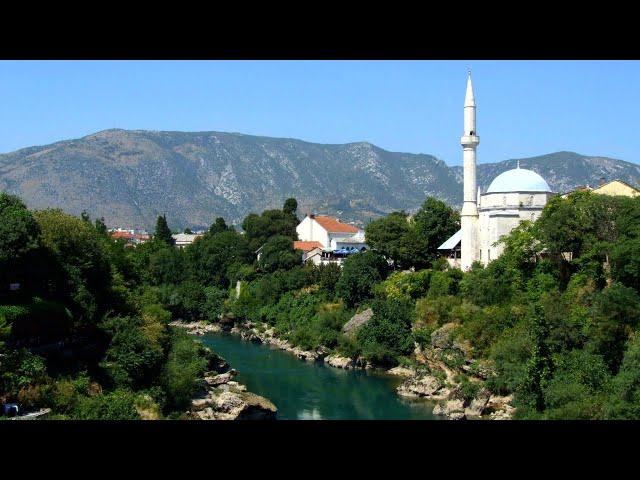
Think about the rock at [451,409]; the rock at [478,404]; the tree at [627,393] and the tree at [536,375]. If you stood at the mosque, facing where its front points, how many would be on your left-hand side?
4

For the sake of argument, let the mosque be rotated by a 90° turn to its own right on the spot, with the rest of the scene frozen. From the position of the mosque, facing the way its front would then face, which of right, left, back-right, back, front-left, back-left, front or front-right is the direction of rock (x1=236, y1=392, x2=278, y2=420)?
back-left

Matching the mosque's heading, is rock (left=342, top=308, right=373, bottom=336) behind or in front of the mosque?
in front

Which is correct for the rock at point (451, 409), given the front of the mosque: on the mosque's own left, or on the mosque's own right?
on the mosque's own left

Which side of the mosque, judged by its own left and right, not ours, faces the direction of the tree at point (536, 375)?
left

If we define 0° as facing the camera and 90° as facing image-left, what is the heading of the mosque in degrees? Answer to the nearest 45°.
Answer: approximately 90°

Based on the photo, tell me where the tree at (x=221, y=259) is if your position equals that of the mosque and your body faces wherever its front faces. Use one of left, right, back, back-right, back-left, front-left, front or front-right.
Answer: front-right

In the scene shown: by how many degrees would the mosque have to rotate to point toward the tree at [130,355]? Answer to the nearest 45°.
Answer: approximately 45° to its left

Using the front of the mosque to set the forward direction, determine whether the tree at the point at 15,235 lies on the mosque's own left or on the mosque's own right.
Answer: on the mosque's own left

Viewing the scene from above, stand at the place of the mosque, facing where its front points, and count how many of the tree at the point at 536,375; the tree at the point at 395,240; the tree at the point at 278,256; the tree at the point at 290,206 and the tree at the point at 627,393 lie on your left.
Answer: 2

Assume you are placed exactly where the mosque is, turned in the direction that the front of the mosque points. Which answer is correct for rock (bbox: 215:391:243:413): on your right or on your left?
on your left

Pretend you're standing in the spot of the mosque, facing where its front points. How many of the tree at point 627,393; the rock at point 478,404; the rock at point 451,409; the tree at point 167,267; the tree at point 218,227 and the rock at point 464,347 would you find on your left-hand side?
4
